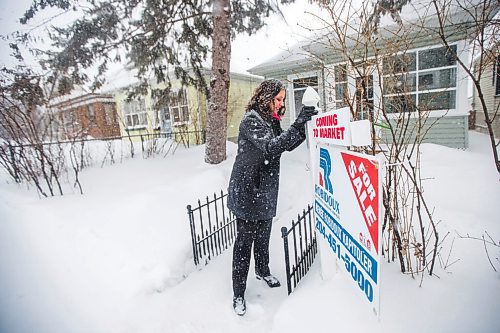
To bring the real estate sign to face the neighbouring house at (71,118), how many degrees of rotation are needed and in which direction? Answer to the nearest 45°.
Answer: approximately 90° to its right

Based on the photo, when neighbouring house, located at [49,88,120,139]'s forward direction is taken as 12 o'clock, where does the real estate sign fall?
The real estate sign is roughly at 10 o'clock from the neighbouring house.

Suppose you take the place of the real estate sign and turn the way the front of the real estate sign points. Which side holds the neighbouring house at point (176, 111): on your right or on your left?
on your right

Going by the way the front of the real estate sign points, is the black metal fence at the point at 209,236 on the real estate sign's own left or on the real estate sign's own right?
on the real estate sign's own right

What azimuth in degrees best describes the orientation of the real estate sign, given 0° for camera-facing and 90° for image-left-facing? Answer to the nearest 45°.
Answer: approximately 45°

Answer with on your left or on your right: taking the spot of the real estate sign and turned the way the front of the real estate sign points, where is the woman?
on your right

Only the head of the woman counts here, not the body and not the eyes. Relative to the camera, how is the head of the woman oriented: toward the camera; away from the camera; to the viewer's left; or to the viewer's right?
to the viewer's right

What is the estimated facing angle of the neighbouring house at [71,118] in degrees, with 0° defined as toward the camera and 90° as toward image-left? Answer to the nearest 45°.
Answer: approximately 45°

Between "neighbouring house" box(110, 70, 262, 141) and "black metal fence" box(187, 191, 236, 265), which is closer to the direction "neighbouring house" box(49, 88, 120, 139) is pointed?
the black metal fence
